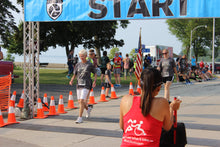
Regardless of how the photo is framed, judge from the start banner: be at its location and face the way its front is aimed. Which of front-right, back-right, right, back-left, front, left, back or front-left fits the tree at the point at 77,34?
back

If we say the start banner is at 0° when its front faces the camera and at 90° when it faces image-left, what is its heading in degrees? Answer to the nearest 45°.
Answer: approximately 0°

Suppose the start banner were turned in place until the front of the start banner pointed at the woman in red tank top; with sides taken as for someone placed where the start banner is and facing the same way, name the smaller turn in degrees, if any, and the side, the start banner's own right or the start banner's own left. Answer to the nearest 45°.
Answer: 0° — it already faces them

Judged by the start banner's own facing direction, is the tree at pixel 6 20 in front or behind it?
behind

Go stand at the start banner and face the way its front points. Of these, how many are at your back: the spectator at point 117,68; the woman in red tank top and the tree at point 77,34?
2

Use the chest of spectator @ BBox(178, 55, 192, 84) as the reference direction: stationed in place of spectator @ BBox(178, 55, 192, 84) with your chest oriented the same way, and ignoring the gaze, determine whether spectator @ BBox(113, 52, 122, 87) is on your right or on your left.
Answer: on your right
